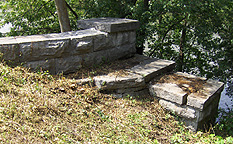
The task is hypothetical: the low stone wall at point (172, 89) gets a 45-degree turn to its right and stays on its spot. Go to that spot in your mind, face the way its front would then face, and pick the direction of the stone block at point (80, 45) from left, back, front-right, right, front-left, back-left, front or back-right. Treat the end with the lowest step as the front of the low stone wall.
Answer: right

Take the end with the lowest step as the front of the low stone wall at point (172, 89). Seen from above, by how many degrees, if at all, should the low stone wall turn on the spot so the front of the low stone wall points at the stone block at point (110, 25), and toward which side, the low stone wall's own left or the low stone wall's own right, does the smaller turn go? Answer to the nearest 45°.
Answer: approximately 180°

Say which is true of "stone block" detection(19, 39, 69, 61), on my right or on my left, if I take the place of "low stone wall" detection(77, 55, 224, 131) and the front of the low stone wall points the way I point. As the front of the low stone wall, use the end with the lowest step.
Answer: on my right

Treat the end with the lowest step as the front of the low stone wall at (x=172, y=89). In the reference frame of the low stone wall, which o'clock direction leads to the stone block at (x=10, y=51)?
The stone block is roughly at 4 o'clock from the low stone wall.

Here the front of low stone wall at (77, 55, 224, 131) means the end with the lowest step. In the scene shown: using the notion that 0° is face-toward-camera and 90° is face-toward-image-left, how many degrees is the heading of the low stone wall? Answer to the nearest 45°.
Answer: approximately 315°

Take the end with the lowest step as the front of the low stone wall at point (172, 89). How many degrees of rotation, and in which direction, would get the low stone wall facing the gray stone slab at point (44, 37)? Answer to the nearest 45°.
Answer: approximately 135° to its right
